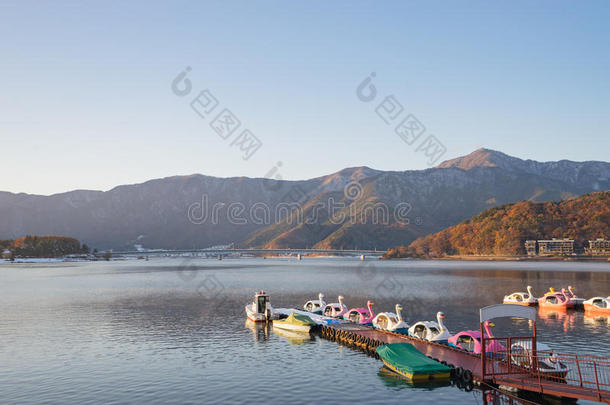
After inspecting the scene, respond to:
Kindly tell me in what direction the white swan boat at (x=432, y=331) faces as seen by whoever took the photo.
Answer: facing the viewer and to the right of the viewer

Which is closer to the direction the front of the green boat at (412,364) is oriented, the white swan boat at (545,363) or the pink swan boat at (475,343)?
the pink swan boat

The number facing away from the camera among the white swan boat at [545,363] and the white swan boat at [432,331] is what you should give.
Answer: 0

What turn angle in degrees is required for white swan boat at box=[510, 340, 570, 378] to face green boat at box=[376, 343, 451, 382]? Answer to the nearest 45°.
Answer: approximately 135° to its right

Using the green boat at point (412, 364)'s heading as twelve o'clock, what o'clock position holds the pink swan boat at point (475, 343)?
The pink swan boat is roughly at 3 o'clock from the green boat.

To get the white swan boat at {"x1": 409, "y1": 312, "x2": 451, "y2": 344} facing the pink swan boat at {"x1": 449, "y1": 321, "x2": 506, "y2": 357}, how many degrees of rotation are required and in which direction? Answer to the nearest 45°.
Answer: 0° — it already faces it

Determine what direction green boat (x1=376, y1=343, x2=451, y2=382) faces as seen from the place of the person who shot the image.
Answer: facing away from the viewer and to the left of the viewer

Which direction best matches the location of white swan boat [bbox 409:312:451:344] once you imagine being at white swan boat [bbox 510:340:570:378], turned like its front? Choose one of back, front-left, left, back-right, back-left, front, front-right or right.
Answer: back
